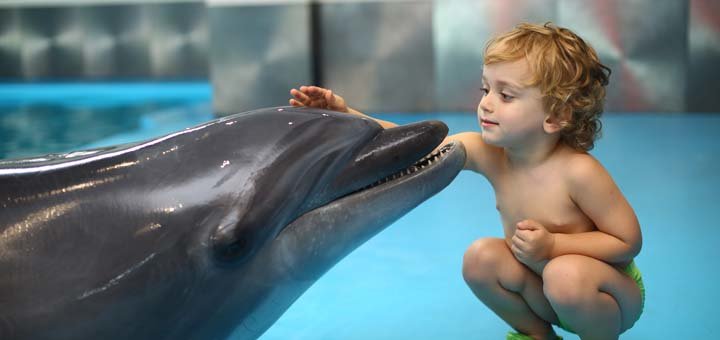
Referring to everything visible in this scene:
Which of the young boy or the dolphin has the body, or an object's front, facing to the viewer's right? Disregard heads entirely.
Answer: the dolphin

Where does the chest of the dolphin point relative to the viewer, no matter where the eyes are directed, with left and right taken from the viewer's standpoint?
facing to the right of the viewer

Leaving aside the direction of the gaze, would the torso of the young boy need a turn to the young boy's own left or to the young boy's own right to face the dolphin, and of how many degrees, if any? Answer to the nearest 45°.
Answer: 0° — they already face it

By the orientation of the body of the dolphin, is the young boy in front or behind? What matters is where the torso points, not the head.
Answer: in front

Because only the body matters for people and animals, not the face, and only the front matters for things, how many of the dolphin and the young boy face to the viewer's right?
1

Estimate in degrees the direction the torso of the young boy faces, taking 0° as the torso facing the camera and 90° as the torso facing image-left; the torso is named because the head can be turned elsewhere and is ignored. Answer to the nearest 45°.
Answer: approximately 45°

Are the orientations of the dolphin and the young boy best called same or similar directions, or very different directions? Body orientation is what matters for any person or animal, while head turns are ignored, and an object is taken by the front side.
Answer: very different directions
